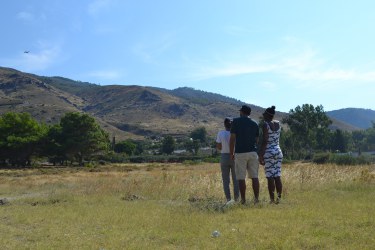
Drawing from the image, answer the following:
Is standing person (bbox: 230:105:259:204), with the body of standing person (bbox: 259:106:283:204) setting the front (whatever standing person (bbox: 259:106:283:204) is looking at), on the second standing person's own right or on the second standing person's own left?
on the second standing person's own left

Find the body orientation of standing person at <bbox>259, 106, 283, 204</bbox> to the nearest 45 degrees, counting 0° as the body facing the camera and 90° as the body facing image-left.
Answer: approximately 135°

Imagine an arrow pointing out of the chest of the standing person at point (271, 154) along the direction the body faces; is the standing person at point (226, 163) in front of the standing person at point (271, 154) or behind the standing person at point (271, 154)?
in front
